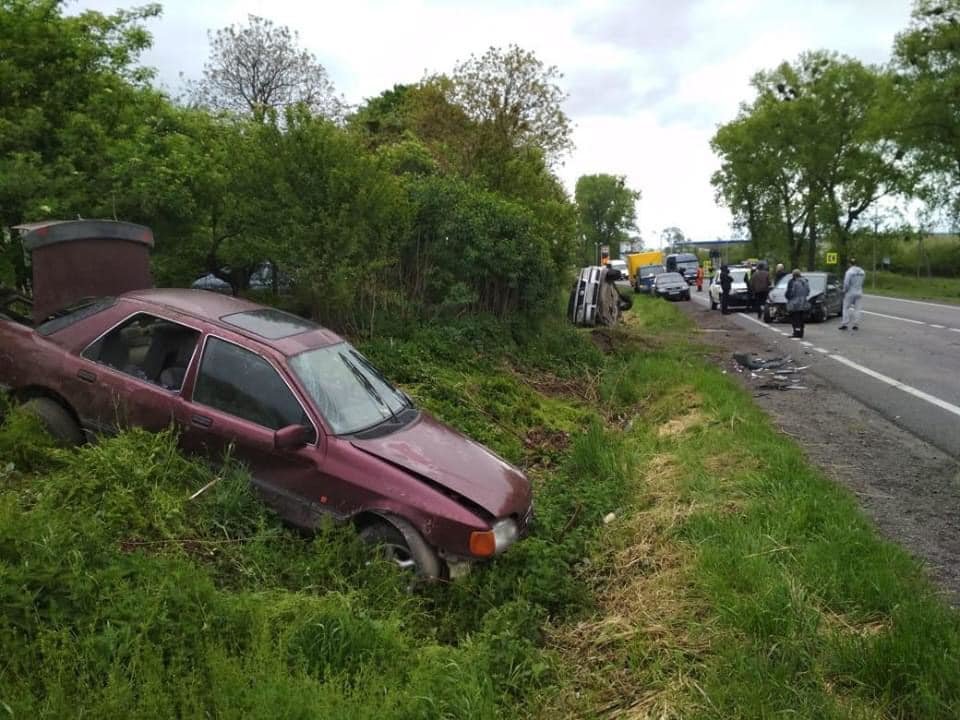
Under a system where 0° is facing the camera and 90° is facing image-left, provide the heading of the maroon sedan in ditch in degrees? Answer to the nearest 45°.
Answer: approximately 315°

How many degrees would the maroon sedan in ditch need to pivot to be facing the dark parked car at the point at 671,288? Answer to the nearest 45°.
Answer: approximately 90° to its left

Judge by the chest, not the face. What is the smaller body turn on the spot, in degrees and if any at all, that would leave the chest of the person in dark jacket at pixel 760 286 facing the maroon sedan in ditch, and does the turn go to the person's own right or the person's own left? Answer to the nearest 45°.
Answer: approximately 180°

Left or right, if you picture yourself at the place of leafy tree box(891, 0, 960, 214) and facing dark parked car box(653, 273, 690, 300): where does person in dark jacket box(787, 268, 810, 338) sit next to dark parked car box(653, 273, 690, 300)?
left

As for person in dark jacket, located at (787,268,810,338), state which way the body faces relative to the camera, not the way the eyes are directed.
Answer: away from the camera

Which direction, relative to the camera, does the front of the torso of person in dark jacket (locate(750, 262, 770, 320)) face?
away from the camera

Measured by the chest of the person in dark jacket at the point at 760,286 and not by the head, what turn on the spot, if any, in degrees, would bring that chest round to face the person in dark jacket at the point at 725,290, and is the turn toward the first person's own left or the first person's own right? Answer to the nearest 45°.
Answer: approximately 45° to the first person's own left

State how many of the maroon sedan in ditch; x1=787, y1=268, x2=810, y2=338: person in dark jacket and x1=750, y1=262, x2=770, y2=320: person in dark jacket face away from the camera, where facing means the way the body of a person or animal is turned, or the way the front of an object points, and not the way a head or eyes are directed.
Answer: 2

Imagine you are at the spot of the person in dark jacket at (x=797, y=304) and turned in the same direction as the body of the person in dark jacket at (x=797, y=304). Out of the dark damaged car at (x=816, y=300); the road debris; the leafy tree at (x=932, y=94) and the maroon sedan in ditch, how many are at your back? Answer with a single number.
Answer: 2
